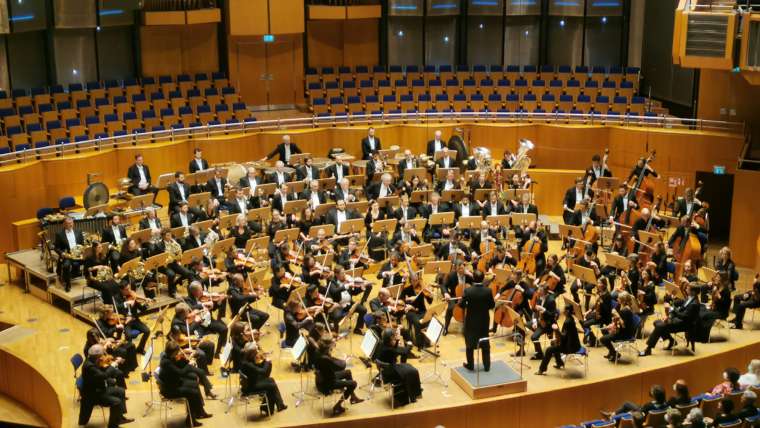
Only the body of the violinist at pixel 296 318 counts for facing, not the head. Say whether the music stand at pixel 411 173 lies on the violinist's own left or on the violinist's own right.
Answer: on the violinist's own left

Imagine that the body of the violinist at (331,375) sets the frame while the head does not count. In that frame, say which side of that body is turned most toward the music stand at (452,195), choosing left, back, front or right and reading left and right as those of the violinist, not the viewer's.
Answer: left

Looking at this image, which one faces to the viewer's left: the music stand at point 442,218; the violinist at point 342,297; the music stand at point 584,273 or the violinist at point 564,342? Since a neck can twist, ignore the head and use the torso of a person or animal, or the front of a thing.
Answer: the violinist at point 564,342

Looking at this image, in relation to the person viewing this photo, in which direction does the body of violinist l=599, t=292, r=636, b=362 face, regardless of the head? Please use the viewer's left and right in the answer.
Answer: facing to the left of the viewer

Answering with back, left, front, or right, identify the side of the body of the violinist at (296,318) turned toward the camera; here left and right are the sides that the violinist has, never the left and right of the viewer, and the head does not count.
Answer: right

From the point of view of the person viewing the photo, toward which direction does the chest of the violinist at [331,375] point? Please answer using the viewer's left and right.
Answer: facing to the right of the viewer

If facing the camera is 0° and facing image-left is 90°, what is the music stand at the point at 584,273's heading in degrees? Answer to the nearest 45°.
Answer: approximately 225°

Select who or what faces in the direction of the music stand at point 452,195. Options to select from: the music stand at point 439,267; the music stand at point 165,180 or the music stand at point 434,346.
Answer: the music stand at point 439,267

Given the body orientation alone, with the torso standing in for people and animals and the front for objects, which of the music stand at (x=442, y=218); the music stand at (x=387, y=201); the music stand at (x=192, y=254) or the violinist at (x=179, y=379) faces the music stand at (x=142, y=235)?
the music stand at (x=192, y=254)

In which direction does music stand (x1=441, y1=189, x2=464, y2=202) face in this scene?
away from the camera

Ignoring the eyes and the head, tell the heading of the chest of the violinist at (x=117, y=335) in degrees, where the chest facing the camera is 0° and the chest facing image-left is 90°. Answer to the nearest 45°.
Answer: approximately 270°

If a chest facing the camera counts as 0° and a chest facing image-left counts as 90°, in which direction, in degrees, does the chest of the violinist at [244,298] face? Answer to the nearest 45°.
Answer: approximately 270°

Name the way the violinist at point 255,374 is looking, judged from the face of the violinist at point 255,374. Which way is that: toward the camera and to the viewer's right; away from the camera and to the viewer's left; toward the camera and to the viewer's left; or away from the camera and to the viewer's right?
away from the camera and to the viewer's right

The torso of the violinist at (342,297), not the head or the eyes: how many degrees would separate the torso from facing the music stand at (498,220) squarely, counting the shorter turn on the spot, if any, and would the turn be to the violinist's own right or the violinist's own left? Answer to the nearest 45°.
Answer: approximately 90° to the violinist's own left
